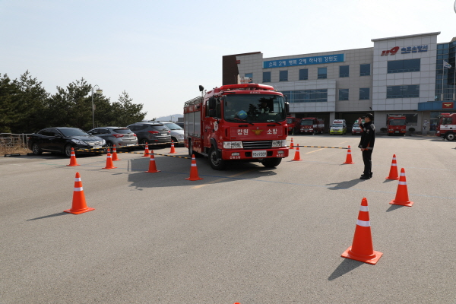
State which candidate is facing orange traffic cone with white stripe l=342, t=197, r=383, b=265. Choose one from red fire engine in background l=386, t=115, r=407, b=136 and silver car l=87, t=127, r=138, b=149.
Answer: the red fire engine in background

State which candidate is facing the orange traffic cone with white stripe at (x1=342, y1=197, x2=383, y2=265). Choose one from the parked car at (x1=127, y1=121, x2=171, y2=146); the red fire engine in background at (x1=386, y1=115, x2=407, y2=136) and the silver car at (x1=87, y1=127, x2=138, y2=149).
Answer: the red fire engine in background

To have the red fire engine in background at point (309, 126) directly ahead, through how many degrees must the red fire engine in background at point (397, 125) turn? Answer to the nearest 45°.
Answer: approximately 90° to its right

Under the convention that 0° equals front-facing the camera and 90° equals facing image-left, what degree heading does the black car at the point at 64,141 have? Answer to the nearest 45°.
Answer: approximately 315°
